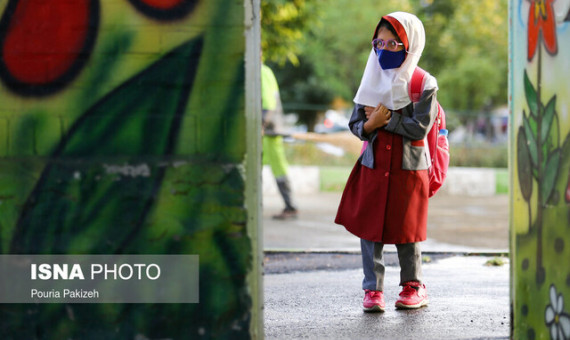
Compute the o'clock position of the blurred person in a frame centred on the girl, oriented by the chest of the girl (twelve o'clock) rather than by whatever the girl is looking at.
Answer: The blurred person is roughly at 4 o'clock from the girl.
